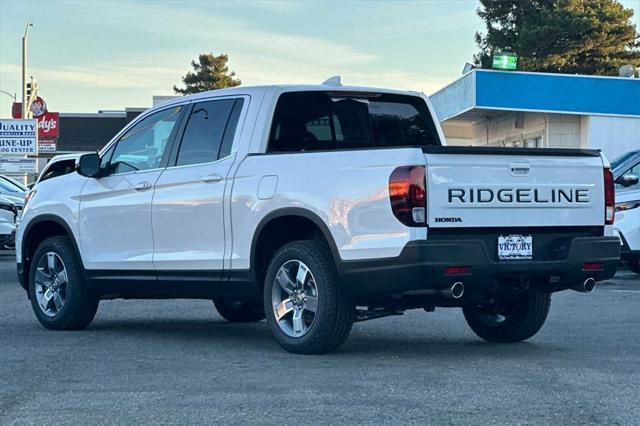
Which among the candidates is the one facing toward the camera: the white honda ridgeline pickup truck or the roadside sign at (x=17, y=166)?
the roadside sign

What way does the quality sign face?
toward the camera

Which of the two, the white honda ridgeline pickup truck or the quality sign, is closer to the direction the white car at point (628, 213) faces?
the white honda ridgeline pickup truck

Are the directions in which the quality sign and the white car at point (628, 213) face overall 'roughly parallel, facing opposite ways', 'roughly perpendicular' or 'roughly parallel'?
roughly perpendicular

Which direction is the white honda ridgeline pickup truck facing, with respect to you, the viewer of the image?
facing away from the viewer and to the left of the viewer

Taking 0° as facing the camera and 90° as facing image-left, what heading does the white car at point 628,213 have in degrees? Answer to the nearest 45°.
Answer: approximately 45°

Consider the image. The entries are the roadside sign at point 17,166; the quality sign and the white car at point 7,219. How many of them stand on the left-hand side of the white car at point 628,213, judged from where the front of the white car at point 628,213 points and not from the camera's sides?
0

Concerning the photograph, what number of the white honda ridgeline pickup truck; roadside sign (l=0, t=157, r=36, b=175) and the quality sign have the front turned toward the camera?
2

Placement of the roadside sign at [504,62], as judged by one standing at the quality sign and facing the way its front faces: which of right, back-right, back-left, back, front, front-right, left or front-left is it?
front-left

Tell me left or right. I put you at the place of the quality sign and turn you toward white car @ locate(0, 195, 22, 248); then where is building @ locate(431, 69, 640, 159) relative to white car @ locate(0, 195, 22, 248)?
left

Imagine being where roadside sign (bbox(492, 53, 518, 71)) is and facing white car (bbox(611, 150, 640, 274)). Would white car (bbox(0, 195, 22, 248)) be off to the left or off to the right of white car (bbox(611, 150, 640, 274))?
right

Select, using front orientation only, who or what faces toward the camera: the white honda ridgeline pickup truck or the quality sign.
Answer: the quality sign

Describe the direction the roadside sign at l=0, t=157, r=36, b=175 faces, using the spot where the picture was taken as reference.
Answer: facing the viewer

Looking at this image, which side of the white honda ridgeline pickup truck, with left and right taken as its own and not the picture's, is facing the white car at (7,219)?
front

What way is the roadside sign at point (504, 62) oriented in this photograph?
toward the camera

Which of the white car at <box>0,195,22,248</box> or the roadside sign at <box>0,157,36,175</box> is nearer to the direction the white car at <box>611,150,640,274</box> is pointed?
the white car

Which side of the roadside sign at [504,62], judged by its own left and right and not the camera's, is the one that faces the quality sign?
right

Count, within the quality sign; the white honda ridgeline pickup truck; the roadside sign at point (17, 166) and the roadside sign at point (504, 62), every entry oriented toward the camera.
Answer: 3

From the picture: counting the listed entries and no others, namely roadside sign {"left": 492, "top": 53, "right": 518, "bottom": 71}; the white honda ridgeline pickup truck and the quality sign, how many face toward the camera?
2
